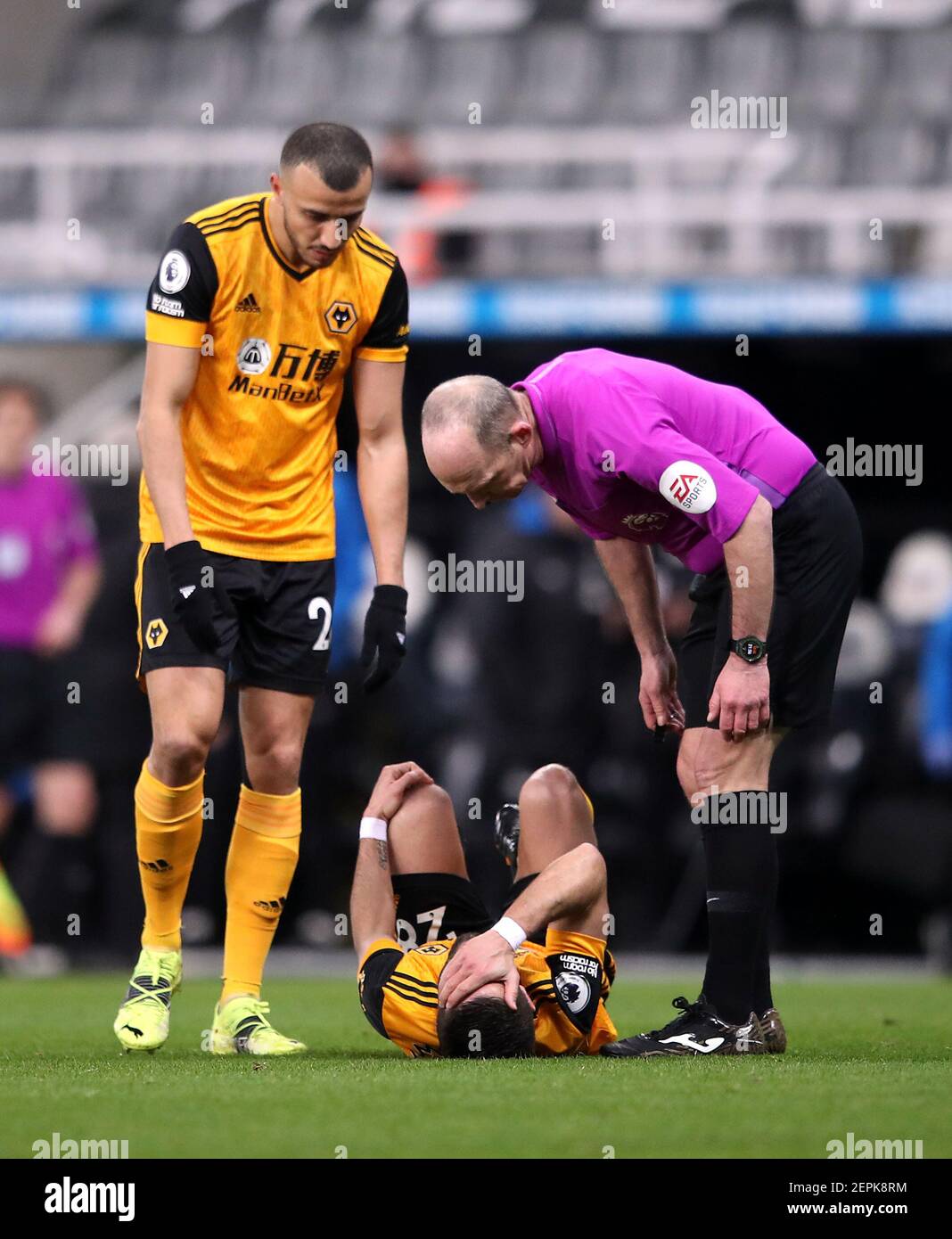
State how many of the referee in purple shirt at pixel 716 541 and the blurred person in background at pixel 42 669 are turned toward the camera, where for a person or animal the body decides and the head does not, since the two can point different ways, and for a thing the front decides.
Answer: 1

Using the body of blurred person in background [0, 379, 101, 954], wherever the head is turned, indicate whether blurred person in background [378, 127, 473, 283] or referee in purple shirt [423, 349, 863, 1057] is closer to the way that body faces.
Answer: the referee in purple shirt

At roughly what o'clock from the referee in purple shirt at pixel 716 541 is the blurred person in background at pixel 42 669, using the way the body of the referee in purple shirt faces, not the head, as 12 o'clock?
The blurred person in background is roughly at 2 o'clock from the referee in purple shirt.

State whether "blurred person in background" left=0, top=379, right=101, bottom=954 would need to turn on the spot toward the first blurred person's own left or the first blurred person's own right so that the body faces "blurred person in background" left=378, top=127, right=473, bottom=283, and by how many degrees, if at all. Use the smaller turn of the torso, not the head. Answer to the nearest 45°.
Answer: approximately 135° to the first blurred person's own left

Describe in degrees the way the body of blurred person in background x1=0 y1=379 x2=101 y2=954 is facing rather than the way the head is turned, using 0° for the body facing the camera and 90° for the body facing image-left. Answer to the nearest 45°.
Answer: approximately 0°

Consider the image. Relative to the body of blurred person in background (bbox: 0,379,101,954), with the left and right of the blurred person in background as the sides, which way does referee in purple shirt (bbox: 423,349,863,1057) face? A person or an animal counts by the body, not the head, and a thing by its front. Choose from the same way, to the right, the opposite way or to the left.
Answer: to the right

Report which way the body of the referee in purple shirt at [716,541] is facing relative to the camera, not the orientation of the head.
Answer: to the viewer's left

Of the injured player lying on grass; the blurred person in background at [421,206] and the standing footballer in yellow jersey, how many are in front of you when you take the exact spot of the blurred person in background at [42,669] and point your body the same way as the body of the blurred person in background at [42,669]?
2
